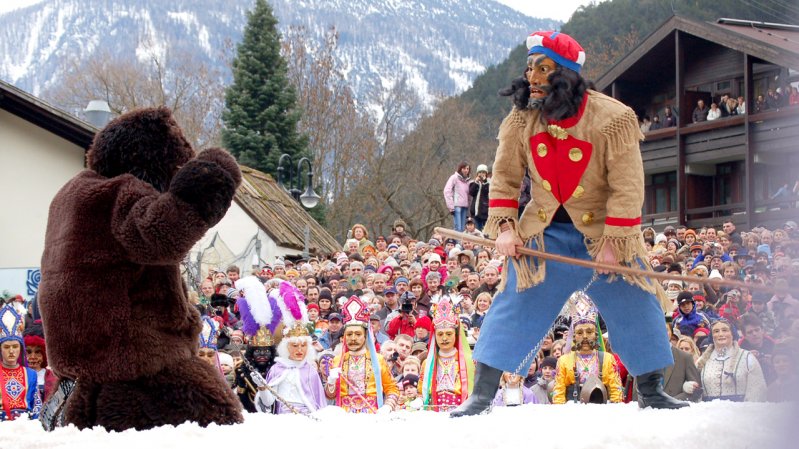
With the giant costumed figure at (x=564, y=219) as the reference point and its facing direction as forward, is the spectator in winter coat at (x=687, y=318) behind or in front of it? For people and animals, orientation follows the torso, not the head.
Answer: behind

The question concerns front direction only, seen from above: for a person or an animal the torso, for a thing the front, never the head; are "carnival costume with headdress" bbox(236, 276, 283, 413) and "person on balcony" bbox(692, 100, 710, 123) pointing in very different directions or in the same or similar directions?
same or similar directions

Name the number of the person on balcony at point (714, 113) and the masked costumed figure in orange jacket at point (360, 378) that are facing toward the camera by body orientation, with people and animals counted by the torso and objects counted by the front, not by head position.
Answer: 2

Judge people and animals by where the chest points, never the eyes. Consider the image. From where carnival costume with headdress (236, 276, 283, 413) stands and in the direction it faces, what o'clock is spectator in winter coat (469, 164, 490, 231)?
The spectator in winter coat is roughly at 7 o'clock from the carnival costume with headdress.

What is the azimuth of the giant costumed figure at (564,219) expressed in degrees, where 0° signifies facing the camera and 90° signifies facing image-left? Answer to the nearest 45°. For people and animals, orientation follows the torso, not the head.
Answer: approximately 45°

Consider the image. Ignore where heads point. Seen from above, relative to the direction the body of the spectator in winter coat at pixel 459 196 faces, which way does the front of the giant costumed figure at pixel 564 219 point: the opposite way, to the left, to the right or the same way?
to the right

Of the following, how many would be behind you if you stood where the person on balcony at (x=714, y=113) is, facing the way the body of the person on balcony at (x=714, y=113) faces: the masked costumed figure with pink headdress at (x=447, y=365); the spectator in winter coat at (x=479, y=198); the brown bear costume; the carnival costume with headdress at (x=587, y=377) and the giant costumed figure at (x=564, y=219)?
0

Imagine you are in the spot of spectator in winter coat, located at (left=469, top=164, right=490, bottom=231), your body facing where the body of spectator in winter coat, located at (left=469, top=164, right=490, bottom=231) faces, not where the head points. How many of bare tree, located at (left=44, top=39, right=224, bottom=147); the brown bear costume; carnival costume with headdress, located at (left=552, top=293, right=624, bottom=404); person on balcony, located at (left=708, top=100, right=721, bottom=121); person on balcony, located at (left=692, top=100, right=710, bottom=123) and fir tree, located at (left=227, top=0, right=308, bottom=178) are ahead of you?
2

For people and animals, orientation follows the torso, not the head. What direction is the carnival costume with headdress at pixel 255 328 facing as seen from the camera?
toward the camera

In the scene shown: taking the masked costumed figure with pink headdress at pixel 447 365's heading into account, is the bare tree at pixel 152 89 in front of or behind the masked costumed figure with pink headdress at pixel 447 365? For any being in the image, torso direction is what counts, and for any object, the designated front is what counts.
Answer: behind

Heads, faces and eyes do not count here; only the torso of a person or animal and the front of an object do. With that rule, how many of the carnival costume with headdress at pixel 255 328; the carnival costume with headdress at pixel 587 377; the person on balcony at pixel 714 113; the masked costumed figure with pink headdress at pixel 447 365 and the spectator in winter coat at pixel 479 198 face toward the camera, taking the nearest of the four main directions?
5

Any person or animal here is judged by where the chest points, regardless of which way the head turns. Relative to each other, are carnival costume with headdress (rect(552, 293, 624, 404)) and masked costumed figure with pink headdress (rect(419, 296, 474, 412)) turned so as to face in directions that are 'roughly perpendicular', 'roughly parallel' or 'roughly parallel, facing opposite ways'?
roughly parallel

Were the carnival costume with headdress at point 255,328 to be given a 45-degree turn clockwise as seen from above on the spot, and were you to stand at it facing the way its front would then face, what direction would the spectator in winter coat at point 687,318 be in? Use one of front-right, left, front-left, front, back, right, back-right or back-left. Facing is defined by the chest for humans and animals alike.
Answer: back-left

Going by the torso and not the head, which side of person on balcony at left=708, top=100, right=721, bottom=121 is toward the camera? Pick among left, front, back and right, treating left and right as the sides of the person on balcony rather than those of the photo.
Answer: front

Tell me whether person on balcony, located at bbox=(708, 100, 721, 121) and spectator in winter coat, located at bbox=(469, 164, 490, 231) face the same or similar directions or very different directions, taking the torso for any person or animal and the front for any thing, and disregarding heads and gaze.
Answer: same or similar directions

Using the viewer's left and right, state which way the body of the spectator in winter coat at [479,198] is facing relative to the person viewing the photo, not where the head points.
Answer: facing the viewer

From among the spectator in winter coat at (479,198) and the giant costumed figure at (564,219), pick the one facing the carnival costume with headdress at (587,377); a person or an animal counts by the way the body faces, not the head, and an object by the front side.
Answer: the spectator in winter coat

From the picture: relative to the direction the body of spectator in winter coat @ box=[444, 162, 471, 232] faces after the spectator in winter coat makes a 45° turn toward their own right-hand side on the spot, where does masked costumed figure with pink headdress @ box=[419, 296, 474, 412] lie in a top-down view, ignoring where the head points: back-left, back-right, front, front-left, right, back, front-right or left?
front

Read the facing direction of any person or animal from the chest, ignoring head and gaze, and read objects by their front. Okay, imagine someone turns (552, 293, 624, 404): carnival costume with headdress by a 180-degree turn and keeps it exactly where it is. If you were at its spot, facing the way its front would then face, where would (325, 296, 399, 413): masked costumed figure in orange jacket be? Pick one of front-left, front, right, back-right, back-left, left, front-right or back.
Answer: left
